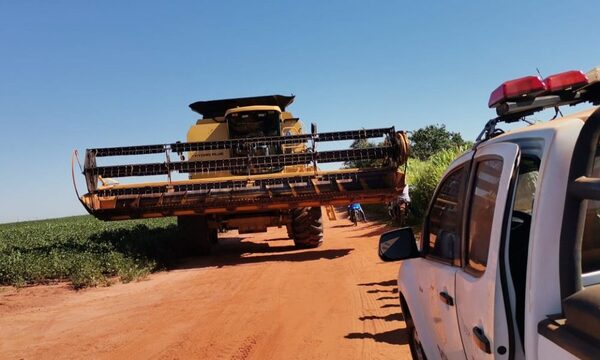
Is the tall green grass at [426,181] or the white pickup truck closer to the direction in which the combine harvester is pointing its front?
the white pickup truck

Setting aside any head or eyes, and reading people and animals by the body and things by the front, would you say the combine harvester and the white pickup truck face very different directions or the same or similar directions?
very different directions

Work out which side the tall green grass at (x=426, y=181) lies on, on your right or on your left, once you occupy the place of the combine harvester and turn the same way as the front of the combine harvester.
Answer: on your left

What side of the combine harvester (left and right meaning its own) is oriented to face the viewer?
front

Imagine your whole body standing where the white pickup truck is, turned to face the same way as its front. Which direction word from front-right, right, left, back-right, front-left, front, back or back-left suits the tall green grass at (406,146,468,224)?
front-right

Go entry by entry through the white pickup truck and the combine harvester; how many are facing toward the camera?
1

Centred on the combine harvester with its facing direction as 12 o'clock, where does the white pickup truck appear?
The white pickup truck is roughly at 12 o'clock from the combine harvester.

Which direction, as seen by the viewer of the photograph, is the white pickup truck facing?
facing away from the viewer and to the left of the viewer

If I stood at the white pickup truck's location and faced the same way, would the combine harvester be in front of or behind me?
in front
